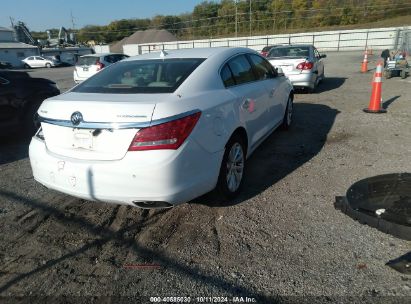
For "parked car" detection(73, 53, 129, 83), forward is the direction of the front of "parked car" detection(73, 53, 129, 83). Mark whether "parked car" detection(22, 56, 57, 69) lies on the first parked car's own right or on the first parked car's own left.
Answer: on the first parked car's own left

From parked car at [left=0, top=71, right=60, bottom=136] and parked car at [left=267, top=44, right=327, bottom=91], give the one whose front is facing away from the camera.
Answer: parked car at [left=267, top=44, right=327, bottom=91]

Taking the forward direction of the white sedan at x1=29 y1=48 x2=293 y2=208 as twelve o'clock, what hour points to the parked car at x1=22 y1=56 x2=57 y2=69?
The parked car is roughly at 10 o'clock from the white sedan.

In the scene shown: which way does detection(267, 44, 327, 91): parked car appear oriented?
away from the camera

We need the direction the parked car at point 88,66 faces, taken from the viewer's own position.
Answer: facing away from the viewer and to the right of the viewer

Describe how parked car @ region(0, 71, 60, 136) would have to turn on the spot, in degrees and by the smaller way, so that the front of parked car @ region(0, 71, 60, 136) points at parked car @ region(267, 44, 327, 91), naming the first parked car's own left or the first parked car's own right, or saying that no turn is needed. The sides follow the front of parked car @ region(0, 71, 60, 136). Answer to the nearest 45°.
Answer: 0° — it already faces it

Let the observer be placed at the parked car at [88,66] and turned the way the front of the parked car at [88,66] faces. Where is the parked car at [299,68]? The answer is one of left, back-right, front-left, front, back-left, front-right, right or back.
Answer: right

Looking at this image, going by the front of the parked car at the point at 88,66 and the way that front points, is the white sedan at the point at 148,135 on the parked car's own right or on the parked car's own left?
on the parked car's own right

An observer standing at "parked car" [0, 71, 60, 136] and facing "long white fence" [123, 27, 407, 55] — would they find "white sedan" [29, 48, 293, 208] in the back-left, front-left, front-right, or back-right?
back-right

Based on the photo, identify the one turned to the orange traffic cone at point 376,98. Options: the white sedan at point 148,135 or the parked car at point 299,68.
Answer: the white sedan
